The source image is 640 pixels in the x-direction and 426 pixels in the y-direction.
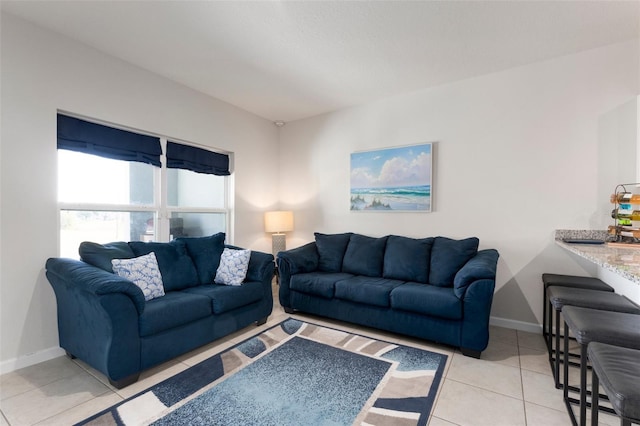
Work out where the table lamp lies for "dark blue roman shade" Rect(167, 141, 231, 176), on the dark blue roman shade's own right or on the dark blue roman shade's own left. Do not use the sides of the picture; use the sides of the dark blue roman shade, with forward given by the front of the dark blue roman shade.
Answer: on the dark blue roman shade's own left

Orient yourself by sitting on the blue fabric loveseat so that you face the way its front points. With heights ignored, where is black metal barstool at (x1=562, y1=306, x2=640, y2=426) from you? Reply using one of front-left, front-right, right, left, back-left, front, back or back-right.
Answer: front

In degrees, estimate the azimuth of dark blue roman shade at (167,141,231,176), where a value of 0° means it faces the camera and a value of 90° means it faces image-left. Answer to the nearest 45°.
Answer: approximately 315°

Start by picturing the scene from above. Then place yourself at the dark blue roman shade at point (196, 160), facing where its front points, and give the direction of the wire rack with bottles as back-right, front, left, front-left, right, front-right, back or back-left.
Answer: front

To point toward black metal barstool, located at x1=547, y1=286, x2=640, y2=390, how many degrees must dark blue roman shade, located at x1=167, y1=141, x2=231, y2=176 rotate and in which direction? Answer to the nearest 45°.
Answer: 0° — it already faces it

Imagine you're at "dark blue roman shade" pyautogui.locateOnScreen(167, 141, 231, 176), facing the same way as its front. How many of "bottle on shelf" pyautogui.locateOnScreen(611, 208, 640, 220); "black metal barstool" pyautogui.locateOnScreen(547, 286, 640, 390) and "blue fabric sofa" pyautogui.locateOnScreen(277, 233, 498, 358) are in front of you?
3

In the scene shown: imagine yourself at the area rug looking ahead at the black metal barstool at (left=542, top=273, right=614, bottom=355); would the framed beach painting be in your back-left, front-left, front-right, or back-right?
front-left

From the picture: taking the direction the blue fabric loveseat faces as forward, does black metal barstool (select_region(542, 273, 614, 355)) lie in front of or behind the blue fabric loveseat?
in front

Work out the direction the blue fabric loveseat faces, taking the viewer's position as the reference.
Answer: facing the viewer and to the right of the viewer

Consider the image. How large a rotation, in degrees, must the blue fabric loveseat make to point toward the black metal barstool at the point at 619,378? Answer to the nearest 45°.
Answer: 0° — it already faces it

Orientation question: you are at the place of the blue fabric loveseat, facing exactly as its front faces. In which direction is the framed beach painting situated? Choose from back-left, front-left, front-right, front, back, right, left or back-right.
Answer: front-left

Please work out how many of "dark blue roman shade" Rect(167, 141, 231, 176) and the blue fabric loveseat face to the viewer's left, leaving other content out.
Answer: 0

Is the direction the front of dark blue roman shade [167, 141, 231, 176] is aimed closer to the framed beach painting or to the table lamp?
the framed beach painting

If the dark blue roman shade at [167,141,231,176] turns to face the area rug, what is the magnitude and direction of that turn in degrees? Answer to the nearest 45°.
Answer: approximately 45° to its right

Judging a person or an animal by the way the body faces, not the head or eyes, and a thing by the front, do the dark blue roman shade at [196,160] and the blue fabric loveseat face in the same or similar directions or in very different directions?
same or similar directions
